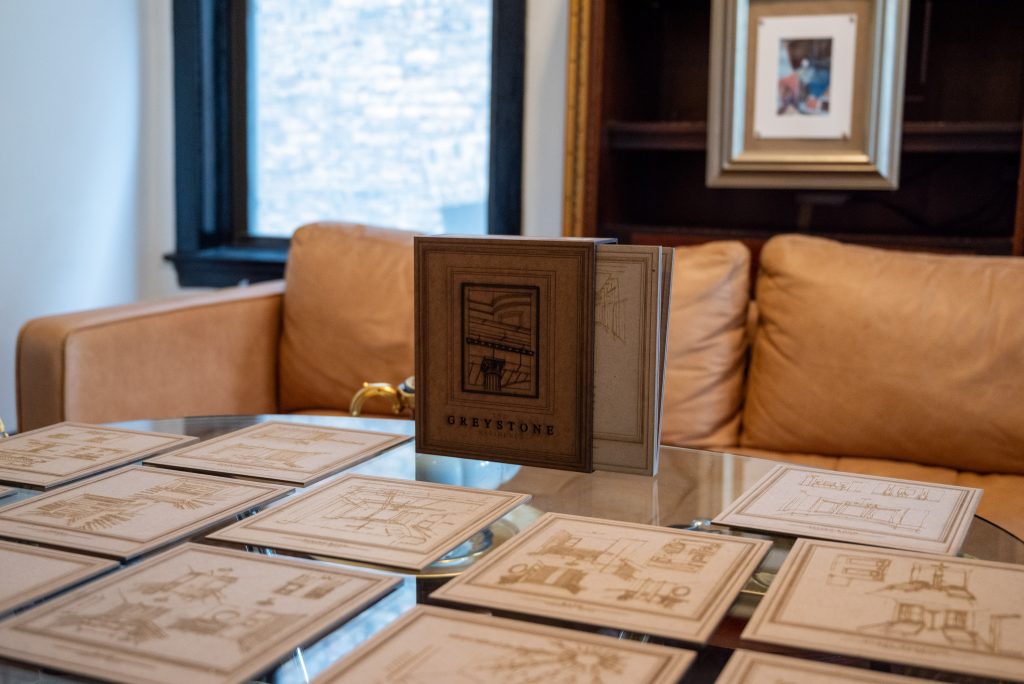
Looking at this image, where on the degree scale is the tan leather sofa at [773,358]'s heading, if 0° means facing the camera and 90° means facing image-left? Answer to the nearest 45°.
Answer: approximately 45°

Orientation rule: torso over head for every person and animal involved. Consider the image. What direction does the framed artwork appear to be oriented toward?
toward the camera

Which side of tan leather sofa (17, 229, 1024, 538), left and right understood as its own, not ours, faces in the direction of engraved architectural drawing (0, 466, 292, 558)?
front

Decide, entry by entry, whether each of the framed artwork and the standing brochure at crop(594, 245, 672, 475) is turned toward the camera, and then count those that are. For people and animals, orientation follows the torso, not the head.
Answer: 2

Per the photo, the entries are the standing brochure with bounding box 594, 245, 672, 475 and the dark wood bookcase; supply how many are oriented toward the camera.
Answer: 2

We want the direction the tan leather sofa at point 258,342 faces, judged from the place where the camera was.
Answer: facing the viewer and to the left of the viewer

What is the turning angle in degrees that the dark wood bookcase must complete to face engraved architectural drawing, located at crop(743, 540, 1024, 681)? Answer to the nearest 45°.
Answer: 0° — it already faces it

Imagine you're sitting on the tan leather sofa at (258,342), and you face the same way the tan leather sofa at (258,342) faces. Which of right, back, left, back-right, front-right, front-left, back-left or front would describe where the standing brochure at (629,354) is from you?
front-left

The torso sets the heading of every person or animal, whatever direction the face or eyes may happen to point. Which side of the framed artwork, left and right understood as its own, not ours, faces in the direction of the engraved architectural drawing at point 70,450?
front

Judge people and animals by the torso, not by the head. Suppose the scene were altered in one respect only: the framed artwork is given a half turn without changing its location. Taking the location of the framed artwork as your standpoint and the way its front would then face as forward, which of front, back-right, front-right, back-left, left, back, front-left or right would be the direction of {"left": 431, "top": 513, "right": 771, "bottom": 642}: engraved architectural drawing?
back

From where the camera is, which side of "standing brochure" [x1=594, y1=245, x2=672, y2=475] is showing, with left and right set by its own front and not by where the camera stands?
front
